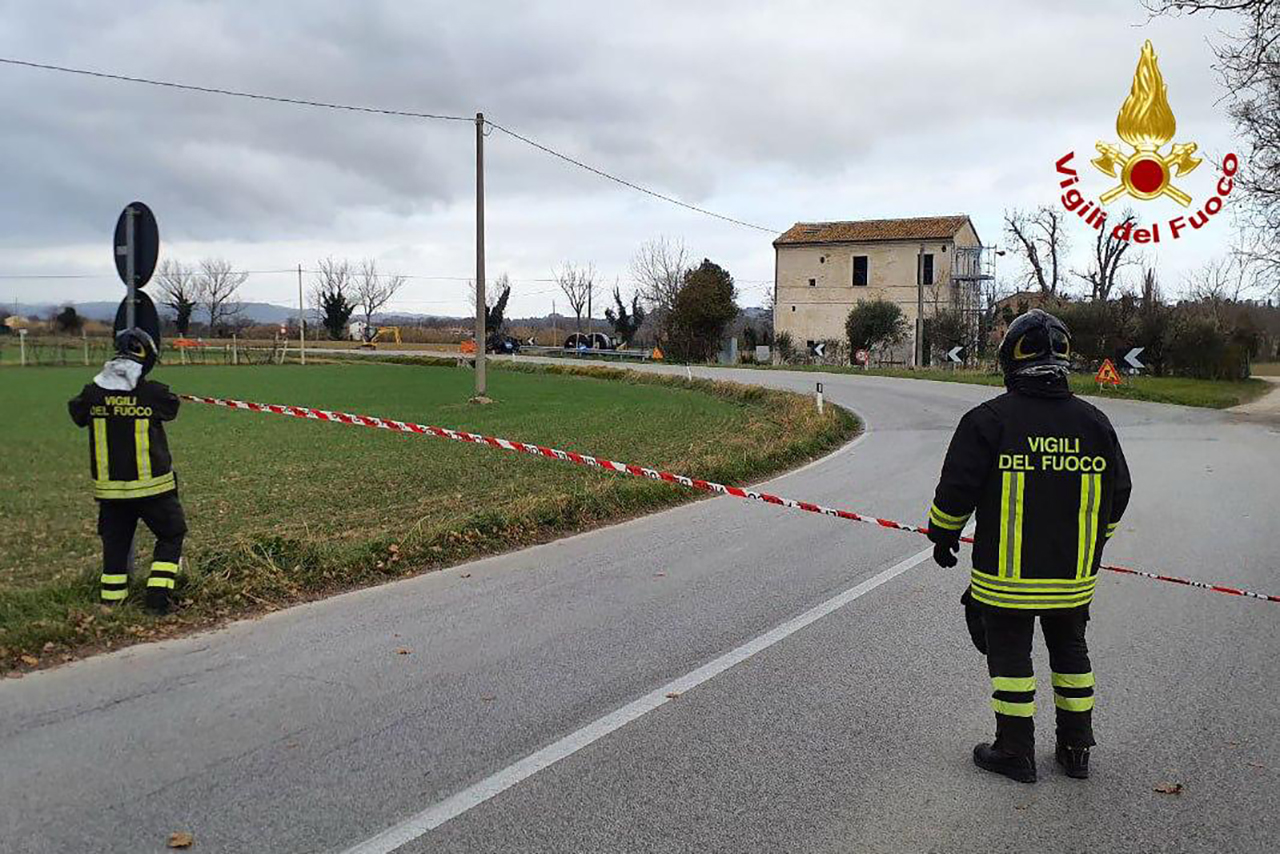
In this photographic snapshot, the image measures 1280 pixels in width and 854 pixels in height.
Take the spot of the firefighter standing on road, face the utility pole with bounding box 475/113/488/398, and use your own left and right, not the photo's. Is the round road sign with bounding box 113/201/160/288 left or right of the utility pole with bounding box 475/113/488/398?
left

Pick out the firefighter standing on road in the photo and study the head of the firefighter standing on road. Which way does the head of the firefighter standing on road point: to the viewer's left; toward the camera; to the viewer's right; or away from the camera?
away from the camera

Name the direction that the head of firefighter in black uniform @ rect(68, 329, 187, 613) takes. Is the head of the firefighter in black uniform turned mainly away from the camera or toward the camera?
away from the camera

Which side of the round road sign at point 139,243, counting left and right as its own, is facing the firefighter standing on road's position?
right

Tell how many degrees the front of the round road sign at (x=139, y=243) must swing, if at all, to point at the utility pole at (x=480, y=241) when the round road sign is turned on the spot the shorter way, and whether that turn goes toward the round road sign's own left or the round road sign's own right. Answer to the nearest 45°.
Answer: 0° — it already faces it

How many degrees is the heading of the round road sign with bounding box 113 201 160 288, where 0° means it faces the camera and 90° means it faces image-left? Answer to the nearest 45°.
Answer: approximately 225°

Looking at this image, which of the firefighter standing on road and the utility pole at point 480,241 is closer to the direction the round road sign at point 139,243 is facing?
the utility pole
